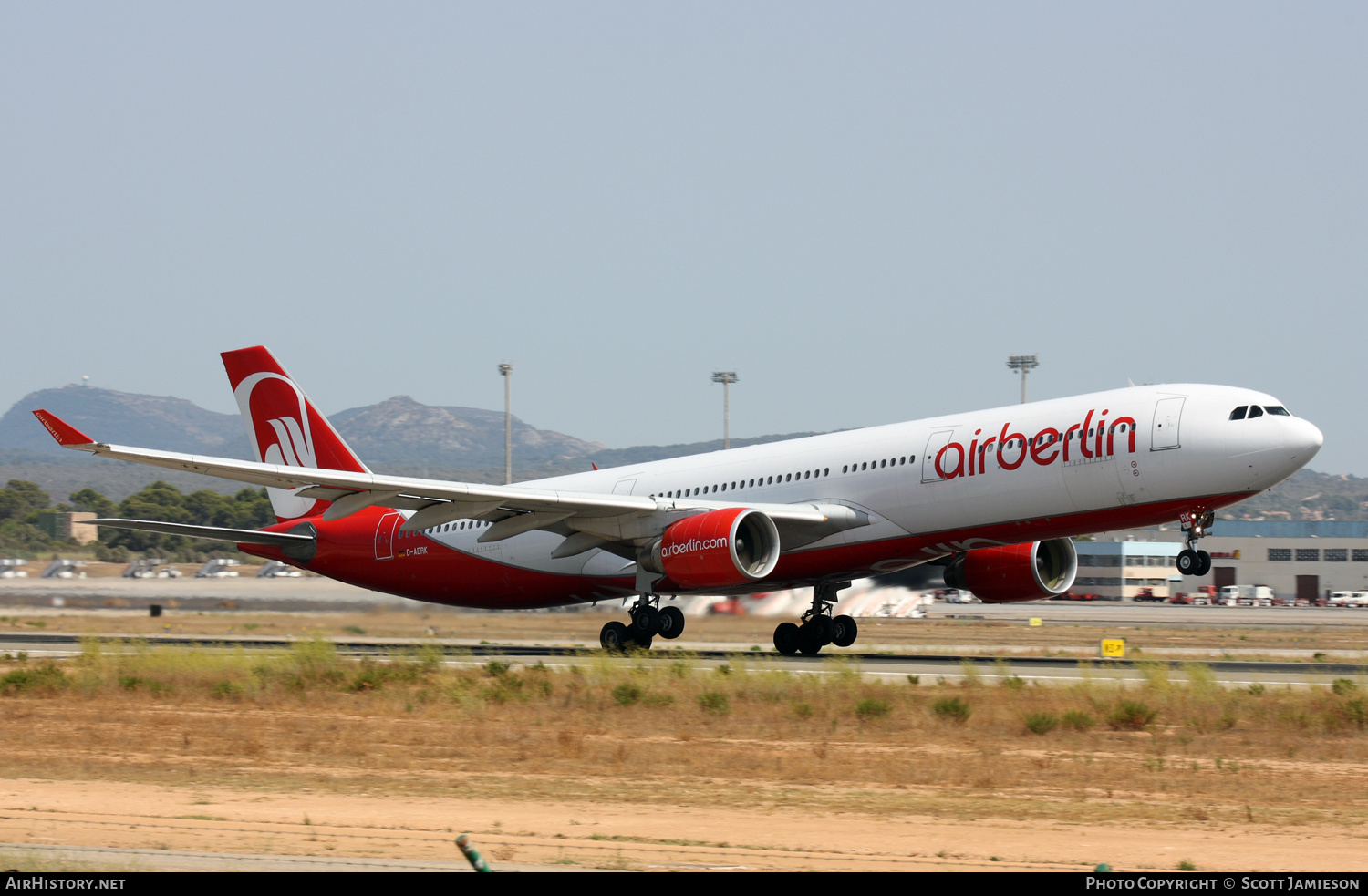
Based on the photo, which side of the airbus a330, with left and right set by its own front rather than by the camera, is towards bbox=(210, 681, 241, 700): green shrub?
right

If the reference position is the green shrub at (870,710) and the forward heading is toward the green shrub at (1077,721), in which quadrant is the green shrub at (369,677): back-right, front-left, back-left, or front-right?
back-left

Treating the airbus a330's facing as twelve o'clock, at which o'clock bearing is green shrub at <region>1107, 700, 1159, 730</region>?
The green shrub is roughly at 1 o'clock from the airbus a330.

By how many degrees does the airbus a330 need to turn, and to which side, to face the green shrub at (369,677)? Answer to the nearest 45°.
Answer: approximately 90° to its right

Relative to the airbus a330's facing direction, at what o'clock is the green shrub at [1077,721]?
The green shrub is roughly at 1 o'clock from the airbus a330.

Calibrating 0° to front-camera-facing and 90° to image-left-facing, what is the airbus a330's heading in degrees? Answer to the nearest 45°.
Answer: approximately 315°
